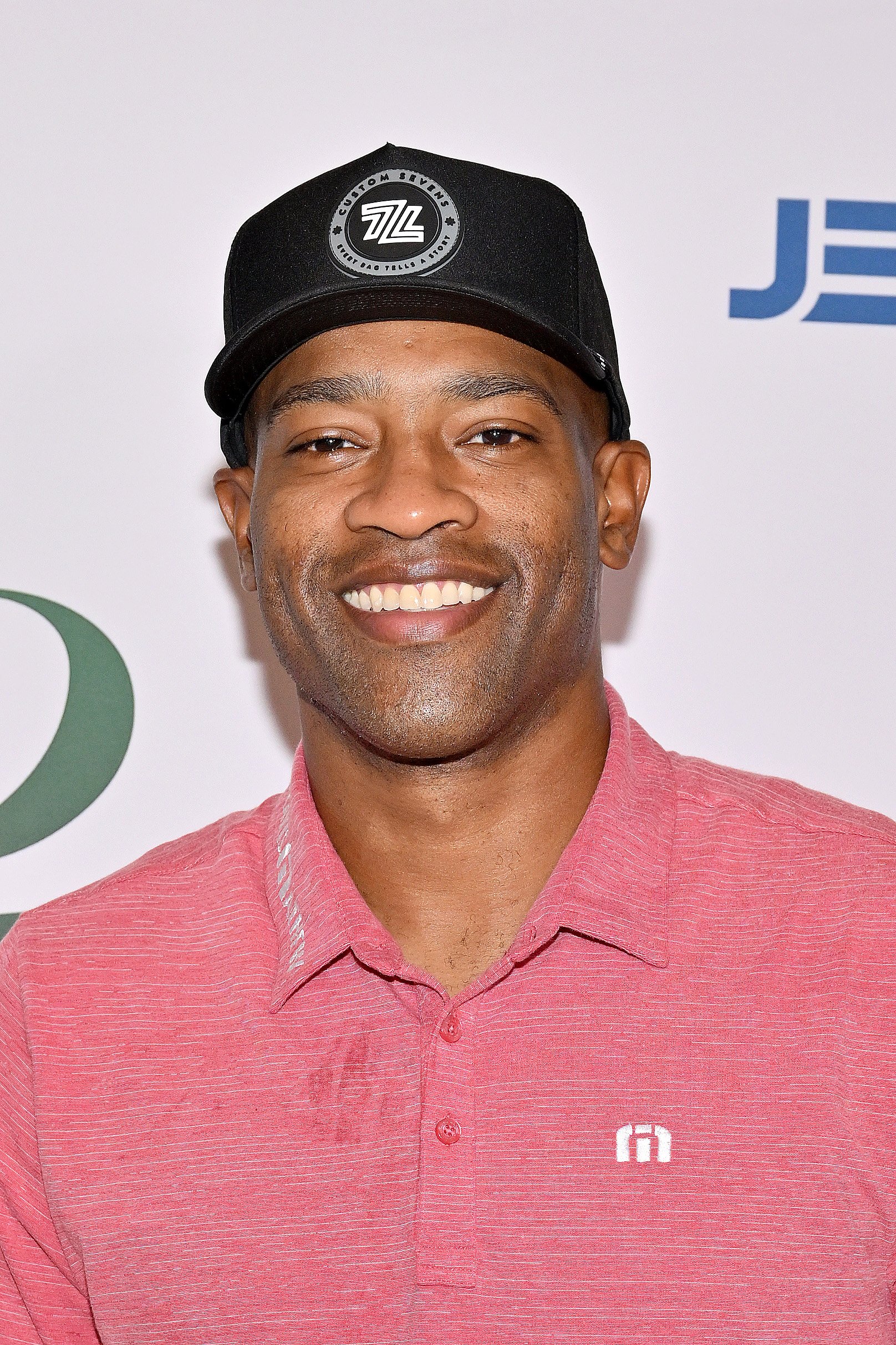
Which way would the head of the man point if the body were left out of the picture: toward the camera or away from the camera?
toward the camera

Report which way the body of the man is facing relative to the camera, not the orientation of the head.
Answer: toward the camera
